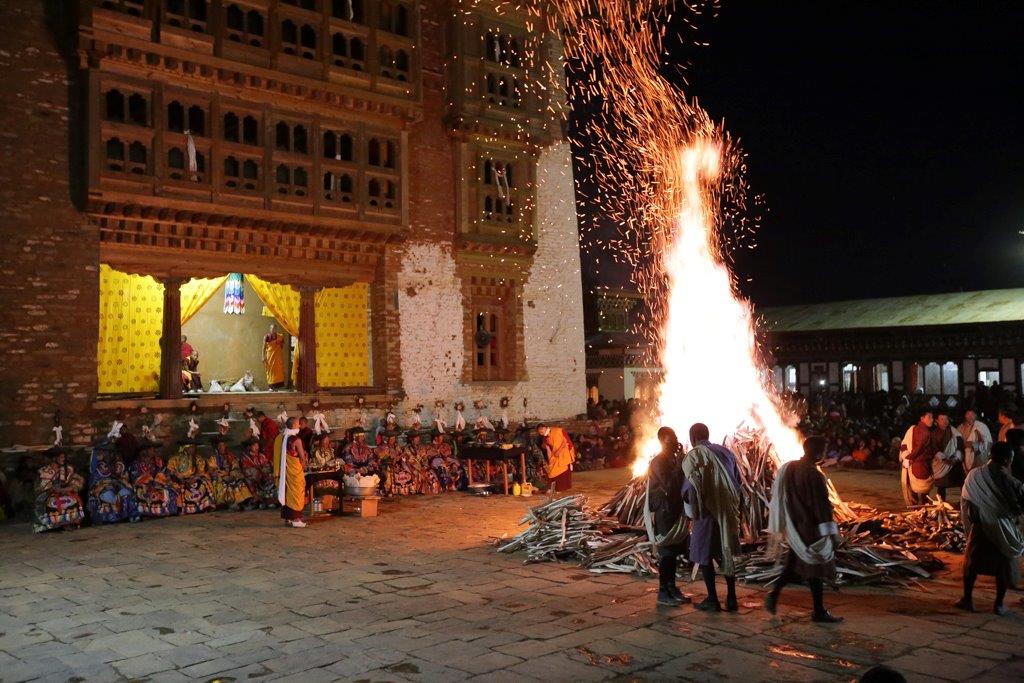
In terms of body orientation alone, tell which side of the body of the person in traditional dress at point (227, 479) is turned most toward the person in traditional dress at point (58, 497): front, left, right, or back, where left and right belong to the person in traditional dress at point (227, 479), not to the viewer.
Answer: right

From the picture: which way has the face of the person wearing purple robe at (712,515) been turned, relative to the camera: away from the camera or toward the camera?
away from the camera

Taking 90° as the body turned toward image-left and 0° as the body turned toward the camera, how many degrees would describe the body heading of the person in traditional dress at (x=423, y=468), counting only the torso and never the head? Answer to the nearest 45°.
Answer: approximately 315°

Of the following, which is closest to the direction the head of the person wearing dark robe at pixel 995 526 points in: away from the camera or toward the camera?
away from the camera
